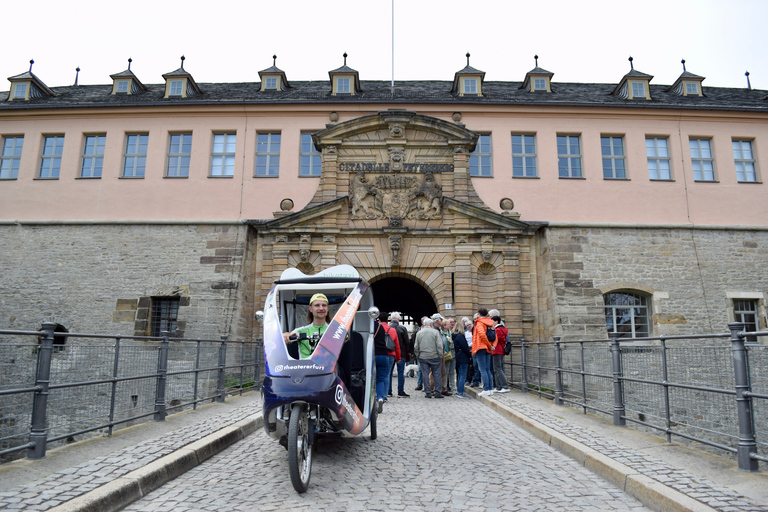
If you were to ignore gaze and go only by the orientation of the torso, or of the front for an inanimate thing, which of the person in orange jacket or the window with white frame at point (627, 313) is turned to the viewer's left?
the person in orange jacket

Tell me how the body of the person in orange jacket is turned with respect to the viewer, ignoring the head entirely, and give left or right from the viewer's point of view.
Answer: facing to the left of the viewer

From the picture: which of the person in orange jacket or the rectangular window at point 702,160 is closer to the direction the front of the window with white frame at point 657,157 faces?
the person in orange jacket

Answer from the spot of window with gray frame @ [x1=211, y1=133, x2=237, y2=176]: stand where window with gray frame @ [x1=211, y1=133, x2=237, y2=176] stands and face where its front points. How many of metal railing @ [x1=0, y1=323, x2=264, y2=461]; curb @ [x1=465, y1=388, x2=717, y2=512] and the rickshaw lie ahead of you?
3

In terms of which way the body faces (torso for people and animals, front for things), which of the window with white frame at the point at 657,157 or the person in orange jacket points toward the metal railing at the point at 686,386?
the window with white frame

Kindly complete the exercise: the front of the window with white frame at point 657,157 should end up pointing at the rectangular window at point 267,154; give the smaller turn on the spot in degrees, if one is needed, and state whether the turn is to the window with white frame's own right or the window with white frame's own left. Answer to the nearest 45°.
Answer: approximately 45° to the window with white frame's own right

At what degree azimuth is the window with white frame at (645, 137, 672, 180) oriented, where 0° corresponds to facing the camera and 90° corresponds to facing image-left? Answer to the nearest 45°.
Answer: approximately 0°

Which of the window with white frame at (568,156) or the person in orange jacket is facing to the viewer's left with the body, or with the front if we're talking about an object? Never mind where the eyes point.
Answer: the person in orange jacket

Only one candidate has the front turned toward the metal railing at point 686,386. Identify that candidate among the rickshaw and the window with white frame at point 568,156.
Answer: the window with white frame

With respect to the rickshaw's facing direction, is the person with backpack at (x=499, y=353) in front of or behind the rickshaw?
behind
